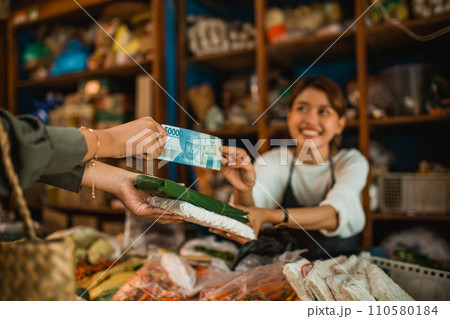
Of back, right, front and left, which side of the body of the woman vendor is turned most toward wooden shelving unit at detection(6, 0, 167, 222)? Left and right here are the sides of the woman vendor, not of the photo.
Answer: right

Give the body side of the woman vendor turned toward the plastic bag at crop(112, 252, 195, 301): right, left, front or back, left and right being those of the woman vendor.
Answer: front

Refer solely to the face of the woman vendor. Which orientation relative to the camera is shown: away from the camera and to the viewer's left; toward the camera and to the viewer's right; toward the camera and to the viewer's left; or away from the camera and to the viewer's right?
toward the camera and to the viewer's left

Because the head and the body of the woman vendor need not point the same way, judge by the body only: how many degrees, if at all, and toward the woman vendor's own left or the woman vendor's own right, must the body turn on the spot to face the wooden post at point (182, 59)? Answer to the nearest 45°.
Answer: approximately 90° to the woman vendor's own right

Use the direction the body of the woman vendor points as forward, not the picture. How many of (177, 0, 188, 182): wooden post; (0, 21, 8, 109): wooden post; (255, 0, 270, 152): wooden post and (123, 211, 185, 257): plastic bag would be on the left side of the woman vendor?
0

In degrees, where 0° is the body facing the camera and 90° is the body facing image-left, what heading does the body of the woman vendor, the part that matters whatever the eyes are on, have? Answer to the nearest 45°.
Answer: approximately 45°

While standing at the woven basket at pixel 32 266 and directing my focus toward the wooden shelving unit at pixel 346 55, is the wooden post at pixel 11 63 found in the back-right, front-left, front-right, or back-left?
front-left

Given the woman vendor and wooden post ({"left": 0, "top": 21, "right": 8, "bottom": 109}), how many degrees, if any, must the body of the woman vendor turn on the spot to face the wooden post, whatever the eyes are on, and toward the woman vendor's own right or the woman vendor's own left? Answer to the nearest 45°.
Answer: approximately 90° to the woman vendor's own right
